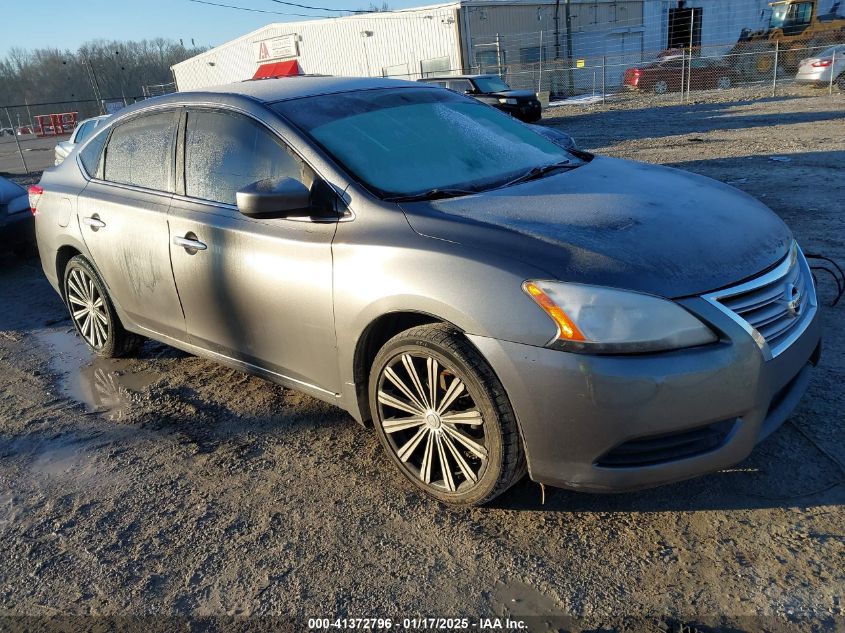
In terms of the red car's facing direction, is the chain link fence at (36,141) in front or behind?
behind

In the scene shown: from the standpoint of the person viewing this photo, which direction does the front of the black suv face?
facing the viewer and to the right of the viewer

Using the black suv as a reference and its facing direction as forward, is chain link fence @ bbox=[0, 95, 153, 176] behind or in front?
behind

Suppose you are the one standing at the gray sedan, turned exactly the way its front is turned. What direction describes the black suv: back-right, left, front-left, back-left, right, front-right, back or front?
back-left

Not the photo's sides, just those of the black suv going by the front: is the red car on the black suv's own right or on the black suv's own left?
on the black suv's own left

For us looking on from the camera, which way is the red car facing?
facing away from the viewer and to the right of the viewer

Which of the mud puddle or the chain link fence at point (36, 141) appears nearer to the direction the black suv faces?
the mud puddle

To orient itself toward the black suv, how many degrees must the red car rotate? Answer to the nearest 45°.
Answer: approximately 180°

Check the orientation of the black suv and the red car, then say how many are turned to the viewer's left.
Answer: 0

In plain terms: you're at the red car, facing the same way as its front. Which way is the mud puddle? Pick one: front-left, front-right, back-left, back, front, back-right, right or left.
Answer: back-right

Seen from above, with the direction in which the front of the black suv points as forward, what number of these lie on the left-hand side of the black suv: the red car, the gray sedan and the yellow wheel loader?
2

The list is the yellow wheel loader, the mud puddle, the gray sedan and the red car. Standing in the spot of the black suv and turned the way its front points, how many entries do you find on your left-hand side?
2
